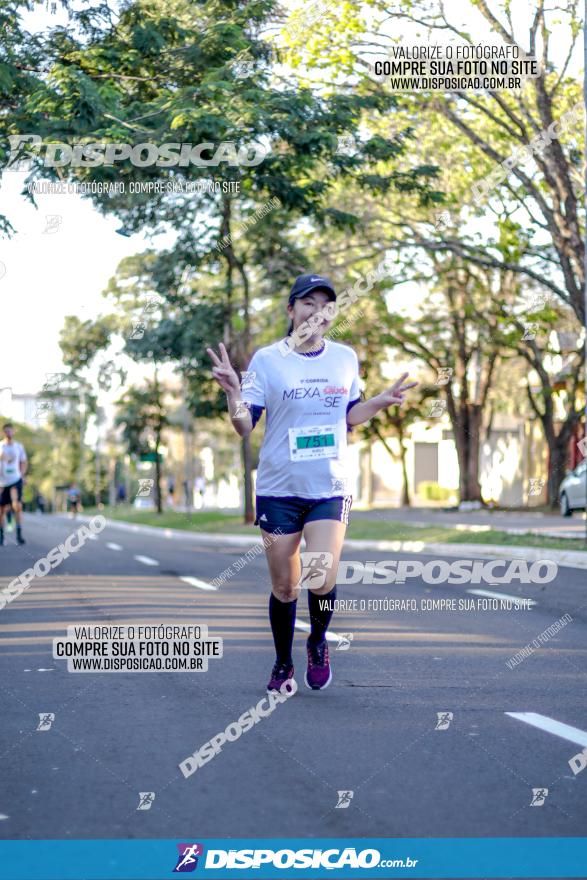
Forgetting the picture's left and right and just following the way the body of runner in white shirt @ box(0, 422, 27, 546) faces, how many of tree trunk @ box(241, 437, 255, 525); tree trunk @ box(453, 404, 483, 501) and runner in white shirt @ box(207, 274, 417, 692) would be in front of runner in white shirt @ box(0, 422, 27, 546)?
1

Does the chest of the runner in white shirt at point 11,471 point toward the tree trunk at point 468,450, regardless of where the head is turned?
no

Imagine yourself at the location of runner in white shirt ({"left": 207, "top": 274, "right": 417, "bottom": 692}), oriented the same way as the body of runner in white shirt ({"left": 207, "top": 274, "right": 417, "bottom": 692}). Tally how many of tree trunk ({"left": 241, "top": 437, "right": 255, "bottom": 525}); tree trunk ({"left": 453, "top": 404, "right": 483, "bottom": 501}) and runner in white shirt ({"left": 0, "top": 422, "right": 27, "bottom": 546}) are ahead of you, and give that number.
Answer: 0

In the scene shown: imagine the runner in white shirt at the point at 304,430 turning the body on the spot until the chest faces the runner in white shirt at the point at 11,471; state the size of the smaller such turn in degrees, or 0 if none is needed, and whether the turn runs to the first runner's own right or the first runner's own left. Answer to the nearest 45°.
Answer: approximately 180°

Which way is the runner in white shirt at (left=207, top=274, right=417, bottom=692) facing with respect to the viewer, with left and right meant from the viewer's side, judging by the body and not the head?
facing the viewer

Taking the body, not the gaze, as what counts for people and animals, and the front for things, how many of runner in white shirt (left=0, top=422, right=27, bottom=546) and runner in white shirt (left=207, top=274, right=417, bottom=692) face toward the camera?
2

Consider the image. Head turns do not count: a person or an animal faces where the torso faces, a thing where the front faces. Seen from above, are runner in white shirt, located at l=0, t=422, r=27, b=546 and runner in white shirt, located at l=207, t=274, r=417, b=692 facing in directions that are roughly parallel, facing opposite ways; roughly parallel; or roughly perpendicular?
roughly parallel

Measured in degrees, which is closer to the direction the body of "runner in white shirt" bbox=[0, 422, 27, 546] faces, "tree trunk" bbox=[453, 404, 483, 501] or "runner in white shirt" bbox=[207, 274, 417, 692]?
the runner in white shirt

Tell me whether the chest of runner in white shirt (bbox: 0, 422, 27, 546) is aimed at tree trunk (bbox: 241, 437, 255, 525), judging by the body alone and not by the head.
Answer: no

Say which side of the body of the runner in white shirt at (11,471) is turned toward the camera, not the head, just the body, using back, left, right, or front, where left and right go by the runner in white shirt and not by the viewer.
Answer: front

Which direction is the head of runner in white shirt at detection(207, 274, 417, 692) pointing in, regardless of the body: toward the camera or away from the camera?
toward the camera

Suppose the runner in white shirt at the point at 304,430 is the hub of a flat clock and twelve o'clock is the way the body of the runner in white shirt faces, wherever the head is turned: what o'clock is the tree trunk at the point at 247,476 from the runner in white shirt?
The tree trunk is roughly at 6 o'clock from the runner in white shirt.

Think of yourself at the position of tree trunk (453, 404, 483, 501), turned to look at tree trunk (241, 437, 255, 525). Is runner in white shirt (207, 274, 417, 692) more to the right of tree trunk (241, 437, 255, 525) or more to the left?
left

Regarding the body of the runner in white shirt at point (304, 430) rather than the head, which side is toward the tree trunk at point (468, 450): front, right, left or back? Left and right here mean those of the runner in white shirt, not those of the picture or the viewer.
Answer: back
